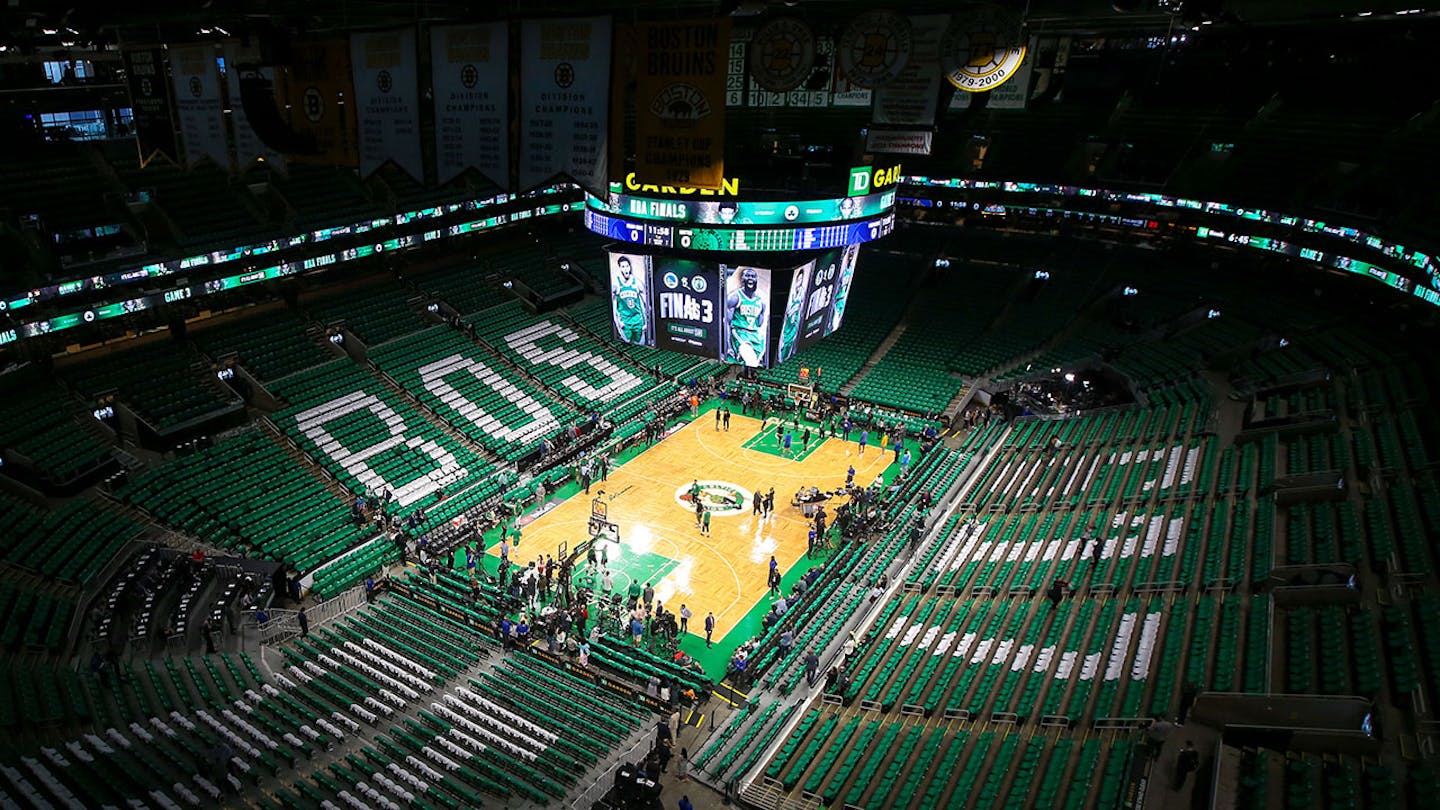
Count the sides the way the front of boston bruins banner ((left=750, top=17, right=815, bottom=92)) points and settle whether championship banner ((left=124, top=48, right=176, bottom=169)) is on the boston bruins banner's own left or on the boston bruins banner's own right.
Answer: on the boston bruins banner's own right

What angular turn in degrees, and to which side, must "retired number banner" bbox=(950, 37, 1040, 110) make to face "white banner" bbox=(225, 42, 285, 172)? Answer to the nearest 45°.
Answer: approximately 45° to its right

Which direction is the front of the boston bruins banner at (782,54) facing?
toward the camera

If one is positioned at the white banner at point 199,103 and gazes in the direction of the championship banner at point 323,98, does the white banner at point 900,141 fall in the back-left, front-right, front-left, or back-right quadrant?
front-left

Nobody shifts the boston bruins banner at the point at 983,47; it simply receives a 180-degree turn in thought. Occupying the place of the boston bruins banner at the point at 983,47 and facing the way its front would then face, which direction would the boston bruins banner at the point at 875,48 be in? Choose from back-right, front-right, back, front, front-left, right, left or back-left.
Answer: left

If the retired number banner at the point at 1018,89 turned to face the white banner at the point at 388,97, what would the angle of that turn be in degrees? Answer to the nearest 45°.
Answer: approximately 45° to its right

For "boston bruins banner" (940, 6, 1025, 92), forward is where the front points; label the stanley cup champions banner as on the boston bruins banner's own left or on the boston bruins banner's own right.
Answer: on the boston bruins banner's own right

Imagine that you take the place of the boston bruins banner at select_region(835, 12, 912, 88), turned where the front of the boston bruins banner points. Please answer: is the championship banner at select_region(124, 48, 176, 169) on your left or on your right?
on your right

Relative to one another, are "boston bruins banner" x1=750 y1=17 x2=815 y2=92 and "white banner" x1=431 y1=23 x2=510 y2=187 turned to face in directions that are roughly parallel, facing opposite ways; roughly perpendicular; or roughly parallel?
roughly parallel

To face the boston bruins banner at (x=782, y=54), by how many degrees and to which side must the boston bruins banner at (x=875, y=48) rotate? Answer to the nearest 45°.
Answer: approximately 90° to its right

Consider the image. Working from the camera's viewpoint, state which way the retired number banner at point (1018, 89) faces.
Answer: facing the viewer

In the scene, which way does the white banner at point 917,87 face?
toward the camera

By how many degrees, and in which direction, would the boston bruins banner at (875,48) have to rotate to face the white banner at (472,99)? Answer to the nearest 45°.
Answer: approximately 90° to its right

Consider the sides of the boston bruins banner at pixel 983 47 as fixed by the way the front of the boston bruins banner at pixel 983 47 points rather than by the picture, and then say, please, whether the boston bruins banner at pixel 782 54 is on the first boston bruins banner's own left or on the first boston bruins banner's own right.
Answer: on the first boston bruins banner's own right

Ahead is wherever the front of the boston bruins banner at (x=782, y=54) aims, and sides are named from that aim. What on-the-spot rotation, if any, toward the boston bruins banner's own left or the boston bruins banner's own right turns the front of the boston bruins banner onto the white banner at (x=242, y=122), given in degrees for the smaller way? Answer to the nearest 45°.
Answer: approximately 90° to the boston bruins banner's own right
